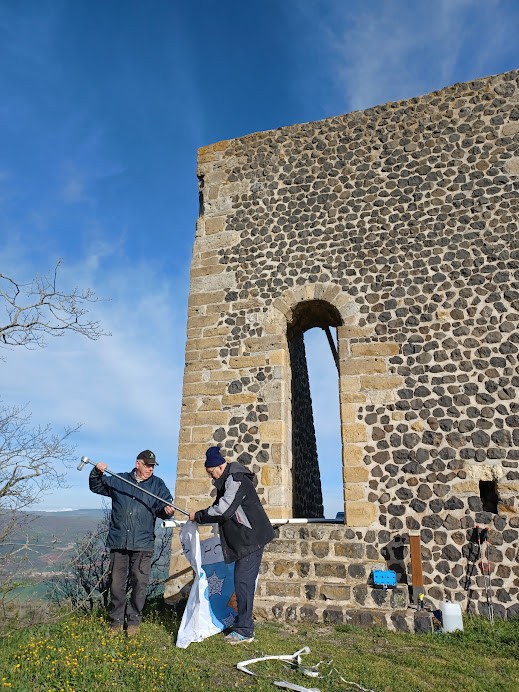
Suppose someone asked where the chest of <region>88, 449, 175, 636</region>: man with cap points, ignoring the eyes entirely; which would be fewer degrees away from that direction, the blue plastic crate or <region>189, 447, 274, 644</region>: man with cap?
the man with cap

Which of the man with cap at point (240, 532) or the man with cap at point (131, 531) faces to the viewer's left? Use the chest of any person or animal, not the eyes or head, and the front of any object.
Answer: the man with cap at point (240, 532)

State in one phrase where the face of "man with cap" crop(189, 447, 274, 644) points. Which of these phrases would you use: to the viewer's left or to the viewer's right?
to the viewer's left

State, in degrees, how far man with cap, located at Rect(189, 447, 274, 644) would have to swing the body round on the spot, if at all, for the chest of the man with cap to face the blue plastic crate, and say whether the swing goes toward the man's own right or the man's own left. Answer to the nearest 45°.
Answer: approximately 135° to the man's own right

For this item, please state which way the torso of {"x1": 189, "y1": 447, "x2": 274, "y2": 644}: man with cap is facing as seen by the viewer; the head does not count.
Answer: to the viewer's left

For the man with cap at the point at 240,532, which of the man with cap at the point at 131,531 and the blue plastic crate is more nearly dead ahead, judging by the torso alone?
the man with cap

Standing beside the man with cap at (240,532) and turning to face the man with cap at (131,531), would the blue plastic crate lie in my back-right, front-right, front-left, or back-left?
back-right

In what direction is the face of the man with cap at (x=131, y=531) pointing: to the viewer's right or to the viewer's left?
to the viewer's right

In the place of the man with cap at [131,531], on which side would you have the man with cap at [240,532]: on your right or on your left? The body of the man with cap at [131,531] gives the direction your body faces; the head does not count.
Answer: on your left

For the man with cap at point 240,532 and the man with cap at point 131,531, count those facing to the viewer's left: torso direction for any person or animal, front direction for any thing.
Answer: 1
